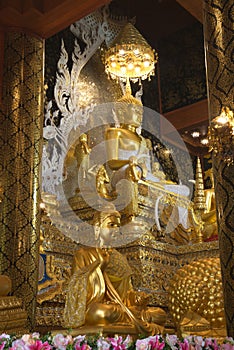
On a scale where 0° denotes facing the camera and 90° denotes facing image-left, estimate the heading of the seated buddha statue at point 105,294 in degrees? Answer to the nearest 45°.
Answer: approximately 315°

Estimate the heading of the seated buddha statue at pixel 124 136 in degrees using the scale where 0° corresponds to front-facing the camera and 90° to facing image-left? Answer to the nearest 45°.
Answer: approximately 315°

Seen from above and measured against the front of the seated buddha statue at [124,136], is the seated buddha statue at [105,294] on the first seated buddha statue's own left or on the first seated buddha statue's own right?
on the first seated buddha statue's own right

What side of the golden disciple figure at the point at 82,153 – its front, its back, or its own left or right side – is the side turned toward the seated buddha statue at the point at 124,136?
left

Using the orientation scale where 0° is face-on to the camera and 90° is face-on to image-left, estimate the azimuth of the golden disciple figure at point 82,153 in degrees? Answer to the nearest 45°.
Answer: approximately 315°

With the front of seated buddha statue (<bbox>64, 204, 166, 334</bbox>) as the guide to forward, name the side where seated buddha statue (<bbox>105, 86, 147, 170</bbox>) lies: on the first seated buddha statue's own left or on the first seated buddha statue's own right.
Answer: on the first seated buddha statue's own left
